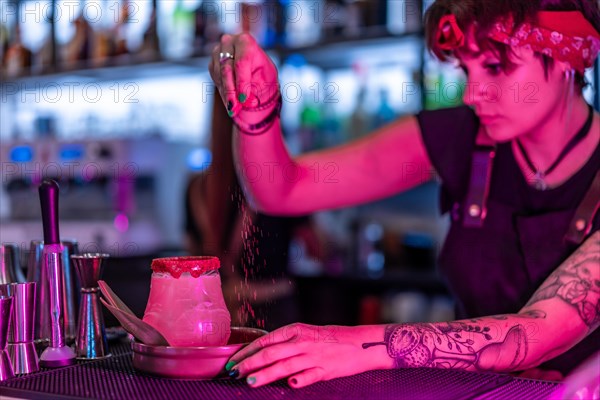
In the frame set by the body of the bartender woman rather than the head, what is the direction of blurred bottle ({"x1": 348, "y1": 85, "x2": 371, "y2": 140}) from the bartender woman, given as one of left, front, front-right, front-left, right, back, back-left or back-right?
back-right

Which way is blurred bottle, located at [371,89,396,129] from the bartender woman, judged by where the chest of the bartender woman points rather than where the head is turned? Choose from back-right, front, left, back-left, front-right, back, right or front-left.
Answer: back-right

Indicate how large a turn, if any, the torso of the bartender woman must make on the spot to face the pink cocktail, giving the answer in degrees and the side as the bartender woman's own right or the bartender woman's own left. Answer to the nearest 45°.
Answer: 0° — they already face it

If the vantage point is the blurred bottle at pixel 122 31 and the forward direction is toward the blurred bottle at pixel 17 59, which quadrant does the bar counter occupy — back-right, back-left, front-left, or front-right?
back-left

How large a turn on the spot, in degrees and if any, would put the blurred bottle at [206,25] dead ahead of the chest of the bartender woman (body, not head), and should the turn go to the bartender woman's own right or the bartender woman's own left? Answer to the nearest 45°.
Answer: approximately 90° to the bartender woman's own right

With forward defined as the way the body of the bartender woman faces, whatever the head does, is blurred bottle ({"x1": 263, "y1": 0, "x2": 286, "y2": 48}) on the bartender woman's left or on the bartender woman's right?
on the bartender woman's right

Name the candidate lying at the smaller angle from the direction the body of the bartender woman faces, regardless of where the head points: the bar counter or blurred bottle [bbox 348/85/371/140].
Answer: the bar counter

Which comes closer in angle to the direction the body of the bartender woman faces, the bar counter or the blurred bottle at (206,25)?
the bar counter

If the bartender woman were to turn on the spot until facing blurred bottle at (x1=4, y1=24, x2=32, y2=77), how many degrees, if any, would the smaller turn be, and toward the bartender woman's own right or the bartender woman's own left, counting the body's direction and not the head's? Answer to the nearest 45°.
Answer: approximately 90° to the bartender woman's own right

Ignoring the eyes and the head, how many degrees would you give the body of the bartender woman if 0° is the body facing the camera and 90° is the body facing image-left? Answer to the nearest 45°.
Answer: approximately 45°

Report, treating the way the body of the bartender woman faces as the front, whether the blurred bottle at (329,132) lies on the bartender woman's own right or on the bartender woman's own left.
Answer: on the bartender woman's own right
